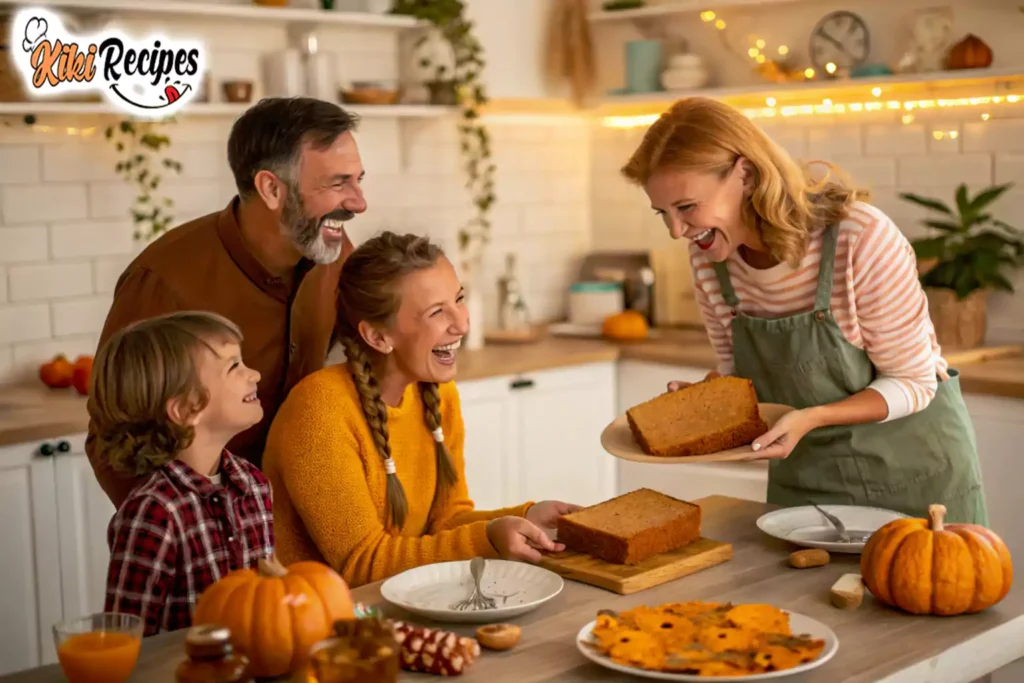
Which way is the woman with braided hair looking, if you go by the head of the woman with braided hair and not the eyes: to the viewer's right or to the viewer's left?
to the viewer's right

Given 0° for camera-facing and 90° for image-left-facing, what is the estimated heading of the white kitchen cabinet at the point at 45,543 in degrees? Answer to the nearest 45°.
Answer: approximately 315°

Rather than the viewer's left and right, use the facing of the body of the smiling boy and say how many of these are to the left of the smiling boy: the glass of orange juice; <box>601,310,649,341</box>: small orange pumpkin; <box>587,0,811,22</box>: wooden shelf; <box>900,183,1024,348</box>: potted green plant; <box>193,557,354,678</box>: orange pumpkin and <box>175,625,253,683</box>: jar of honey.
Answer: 3

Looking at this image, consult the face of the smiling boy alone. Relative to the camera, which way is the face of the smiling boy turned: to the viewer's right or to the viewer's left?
to the viewer's right

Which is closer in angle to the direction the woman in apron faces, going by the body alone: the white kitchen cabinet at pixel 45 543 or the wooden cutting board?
the wooden cutting board

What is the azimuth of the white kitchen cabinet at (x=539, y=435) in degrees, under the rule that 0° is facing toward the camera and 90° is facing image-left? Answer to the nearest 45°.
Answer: approximately 315°

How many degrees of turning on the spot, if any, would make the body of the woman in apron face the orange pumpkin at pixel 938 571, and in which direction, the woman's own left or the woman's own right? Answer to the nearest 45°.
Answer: approximately 45° to the woman's own left

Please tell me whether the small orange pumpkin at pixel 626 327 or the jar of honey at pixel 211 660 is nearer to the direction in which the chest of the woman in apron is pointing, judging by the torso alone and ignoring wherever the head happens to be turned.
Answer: the jar of honey
